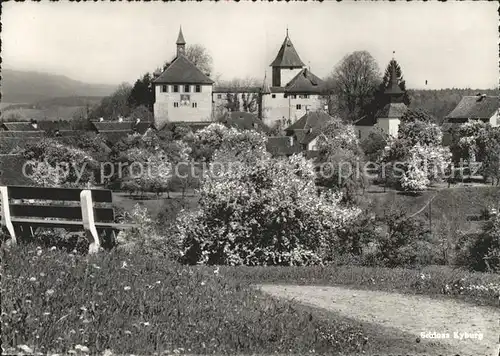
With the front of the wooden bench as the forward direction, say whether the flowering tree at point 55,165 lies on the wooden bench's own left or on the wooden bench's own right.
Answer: on the wooden bench's own left

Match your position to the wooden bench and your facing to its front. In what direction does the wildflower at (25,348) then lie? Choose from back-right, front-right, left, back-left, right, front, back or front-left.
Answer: back-right

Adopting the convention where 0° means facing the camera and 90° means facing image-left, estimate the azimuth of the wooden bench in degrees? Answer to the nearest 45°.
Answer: approximately 225°

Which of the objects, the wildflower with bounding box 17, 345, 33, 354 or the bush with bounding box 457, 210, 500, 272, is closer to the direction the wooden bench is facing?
the bush

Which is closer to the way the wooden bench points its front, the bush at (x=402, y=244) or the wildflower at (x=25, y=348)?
the bush

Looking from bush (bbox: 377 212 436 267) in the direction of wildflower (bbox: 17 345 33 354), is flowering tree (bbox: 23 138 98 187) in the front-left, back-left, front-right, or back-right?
back-right
